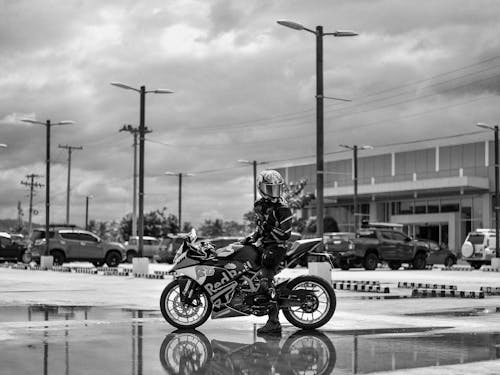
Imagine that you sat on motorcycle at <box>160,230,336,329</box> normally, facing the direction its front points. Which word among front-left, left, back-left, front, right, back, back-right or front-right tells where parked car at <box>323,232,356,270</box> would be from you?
right

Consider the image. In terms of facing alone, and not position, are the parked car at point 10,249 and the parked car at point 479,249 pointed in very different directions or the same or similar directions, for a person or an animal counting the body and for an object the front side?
same or similar directions

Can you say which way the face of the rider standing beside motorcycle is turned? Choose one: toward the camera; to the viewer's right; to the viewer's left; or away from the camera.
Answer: toward the camera

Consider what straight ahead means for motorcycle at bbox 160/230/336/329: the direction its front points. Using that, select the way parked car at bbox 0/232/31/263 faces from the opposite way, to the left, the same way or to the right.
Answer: the opposite way

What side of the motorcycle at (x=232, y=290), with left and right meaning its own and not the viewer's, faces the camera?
left

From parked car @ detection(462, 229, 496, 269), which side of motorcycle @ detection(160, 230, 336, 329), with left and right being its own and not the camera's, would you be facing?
right

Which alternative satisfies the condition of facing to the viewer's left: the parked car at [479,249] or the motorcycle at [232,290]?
the motorcycle

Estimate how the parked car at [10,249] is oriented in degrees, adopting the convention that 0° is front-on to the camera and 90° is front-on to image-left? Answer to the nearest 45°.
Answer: approximately 270°

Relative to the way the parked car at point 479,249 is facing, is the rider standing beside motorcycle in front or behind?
behind

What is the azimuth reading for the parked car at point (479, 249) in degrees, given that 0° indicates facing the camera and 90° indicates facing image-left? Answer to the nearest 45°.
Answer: approximately 225°
